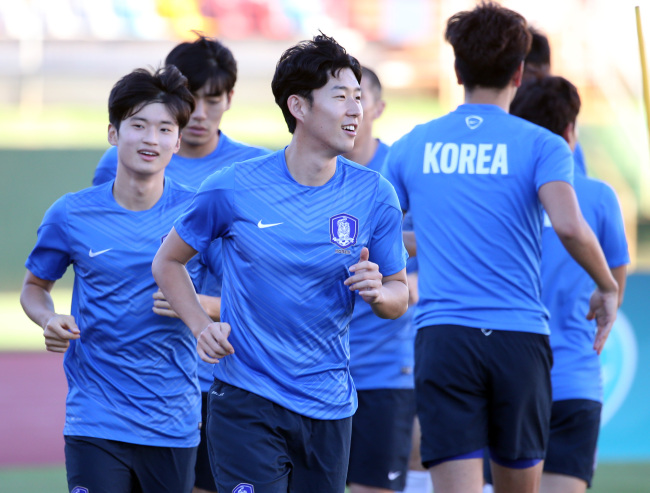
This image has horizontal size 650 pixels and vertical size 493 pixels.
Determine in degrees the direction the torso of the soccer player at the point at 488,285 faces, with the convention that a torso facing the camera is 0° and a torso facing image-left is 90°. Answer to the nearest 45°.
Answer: approximately 180°

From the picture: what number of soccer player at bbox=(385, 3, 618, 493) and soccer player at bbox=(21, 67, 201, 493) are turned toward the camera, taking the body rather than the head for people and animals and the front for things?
1

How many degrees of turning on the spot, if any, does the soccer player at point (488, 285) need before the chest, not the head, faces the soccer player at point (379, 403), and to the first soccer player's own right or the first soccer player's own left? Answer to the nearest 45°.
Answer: approximately 45° to the first soccer player's own left

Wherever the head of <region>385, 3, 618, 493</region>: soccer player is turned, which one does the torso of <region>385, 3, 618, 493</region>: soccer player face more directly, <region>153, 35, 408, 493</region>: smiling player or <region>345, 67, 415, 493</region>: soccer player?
the soccer player

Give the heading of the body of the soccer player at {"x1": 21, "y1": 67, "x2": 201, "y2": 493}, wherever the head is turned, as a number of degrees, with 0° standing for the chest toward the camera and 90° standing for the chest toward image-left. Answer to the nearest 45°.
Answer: approximately 0°

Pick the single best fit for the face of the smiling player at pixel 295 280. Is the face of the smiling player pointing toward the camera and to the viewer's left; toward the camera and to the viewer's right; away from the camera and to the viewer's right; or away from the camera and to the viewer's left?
toward the camera and to the viewer's right

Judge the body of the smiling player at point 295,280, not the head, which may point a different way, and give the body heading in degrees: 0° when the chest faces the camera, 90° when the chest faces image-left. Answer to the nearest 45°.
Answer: approximately 315°
